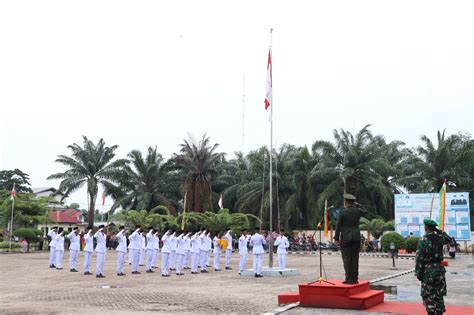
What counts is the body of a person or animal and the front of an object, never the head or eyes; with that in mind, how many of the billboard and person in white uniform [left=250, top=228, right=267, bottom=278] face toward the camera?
1

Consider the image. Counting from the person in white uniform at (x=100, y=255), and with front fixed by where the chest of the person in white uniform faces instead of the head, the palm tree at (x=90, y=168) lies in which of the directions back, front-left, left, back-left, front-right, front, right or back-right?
back-left

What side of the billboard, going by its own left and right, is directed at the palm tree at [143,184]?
right

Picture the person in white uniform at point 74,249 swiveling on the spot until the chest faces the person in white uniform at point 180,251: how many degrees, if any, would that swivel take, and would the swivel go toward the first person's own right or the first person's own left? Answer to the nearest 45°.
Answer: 0° — they already face them

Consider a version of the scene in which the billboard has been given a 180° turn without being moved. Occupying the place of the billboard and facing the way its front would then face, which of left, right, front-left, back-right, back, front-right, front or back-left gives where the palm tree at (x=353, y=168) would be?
front-left

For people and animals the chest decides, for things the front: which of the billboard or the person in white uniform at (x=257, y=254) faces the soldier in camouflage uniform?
the billboard

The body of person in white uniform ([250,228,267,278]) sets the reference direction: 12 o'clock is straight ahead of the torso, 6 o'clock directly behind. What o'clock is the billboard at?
The billboard is roughly at 1 o'clock from the person in white uniform.

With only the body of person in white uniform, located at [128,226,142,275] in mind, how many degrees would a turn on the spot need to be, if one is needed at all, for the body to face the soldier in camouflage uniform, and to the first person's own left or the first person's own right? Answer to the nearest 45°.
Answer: approximately 45° to the first person's own right

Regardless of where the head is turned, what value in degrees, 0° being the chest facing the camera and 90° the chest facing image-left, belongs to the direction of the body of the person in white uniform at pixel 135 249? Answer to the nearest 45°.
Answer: approximately 315°

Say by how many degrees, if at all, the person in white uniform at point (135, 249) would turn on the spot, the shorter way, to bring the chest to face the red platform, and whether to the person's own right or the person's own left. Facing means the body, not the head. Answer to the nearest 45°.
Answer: approximately 45° to the person's own right

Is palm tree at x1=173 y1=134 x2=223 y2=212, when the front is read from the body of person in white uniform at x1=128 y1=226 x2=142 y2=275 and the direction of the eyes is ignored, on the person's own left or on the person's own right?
on the person's own left

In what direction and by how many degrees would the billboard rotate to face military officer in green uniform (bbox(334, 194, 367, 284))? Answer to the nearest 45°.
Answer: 0° — it already faces them

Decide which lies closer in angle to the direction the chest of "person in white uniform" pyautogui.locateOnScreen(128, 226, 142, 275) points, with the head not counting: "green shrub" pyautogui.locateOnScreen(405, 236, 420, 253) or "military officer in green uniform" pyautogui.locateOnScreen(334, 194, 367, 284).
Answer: the military officer in green uniform
